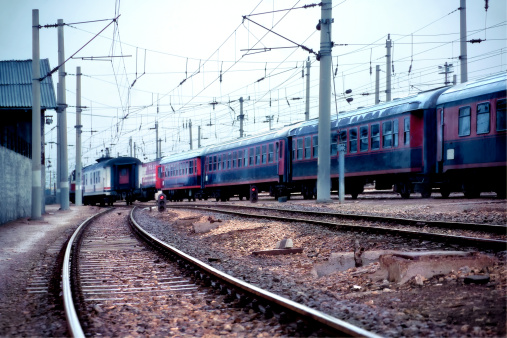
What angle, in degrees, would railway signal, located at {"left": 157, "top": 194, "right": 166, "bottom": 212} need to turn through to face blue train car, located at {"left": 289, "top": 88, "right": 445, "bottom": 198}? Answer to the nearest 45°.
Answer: approximately 45° to its left

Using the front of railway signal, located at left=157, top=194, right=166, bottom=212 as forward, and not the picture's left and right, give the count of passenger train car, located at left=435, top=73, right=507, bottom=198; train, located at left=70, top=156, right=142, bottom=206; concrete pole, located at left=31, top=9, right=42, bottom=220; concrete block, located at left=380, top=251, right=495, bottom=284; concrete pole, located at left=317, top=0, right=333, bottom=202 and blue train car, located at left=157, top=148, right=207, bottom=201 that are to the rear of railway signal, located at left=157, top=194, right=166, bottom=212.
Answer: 2

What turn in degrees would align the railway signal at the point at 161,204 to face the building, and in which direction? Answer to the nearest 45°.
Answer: approximately 90° to its right

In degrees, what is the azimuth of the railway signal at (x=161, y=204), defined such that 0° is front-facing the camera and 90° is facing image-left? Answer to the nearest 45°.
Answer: approximately 0°

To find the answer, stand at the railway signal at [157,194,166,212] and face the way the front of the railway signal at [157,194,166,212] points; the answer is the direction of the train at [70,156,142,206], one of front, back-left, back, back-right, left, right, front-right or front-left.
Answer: back

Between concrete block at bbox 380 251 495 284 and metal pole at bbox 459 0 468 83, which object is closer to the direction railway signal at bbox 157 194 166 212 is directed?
the concrete block

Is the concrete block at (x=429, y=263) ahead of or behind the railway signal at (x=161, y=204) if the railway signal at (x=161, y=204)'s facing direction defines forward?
ahead

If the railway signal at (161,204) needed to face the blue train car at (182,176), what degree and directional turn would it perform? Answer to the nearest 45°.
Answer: approximately 180°

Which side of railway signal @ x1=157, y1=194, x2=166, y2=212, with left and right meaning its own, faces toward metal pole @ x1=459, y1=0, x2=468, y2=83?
left

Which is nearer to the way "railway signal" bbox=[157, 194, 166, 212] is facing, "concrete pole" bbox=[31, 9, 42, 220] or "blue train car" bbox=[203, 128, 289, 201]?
the concrete pole

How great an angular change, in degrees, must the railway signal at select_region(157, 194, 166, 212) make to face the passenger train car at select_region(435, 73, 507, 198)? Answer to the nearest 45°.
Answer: approximately 45° to its left
